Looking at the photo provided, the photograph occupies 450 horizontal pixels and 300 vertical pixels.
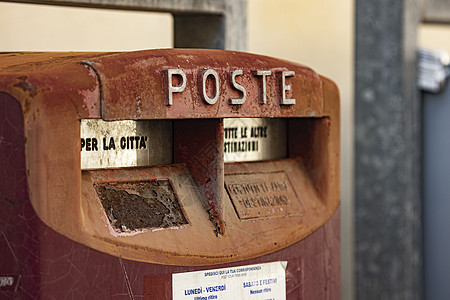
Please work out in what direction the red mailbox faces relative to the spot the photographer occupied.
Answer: facing the viewer and to the right of the viewer
